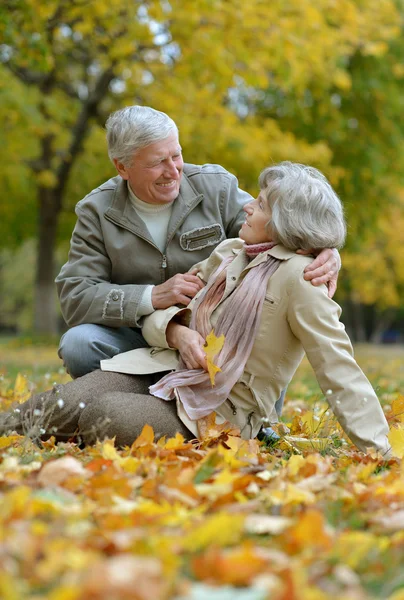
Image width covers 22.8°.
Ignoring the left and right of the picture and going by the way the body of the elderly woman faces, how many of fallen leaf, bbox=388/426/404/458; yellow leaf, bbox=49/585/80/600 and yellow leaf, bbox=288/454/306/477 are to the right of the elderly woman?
0

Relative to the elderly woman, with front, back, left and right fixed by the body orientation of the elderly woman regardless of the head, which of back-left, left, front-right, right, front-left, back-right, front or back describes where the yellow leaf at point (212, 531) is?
front-left

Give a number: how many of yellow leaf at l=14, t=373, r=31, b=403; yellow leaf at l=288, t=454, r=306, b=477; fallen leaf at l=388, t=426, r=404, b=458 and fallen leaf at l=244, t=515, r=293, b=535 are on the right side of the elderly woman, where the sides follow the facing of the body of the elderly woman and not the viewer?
1

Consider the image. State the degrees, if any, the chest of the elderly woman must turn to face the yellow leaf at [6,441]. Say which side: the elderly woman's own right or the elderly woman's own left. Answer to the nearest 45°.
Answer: approximately 45° to the elderly woman's own right

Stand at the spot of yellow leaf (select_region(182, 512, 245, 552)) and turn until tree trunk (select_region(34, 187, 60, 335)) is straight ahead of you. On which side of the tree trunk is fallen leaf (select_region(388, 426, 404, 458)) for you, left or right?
right

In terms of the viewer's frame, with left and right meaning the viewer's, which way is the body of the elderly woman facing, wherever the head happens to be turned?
facing the viewer and to the left of the viewer

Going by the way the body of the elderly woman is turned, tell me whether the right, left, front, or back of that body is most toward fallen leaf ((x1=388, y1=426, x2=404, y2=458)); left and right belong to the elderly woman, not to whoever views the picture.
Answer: left

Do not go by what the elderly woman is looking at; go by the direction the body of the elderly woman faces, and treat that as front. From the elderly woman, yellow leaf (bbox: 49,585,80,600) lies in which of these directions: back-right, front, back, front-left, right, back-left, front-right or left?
front-left

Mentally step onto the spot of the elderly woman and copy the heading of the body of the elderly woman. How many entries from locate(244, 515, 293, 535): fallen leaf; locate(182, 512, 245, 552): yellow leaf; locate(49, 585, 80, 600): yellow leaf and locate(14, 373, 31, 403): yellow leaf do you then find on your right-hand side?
1

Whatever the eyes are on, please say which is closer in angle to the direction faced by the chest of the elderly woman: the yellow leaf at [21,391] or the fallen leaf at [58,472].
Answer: the fallen leaf

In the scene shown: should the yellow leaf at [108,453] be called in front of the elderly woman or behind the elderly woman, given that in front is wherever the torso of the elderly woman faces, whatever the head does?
in front

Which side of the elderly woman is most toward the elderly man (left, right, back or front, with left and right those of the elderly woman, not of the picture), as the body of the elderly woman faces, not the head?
right

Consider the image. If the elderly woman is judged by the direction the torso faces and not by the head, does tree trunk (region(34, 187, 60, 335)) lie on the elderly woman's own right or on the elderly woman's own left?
on the elderly woman's own right

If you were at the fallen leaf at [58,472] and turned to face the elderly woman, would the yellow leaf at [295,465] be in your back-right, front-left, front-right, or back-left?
front-right

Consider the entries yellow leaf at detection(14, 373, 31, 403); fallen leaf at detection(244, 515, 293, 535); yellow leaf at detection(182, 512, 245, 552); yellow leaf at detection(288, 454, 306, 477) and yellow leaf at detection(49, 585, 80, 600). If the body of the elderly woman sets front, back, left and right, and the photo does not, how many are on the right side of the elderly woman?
1

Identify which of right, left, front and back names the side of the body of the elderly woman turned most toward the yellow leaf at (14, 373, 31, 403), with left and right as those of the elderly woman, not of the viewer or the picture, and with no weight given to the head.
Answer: right

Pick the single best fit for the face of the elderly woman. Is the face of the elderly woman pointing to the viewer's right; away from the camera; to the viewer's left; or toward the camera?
to the viewer's left

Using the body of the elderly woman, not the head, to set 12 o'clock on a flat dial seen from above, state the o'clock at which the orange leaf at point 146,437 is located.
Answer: The orange leaf is roughly at 12 o'clock from the elderly woman.

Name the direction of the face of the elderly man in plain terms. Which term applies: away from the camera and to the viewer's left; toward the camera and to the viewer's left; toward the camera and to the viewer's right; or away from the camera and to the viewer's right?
toward the camera and to the viewer's right
